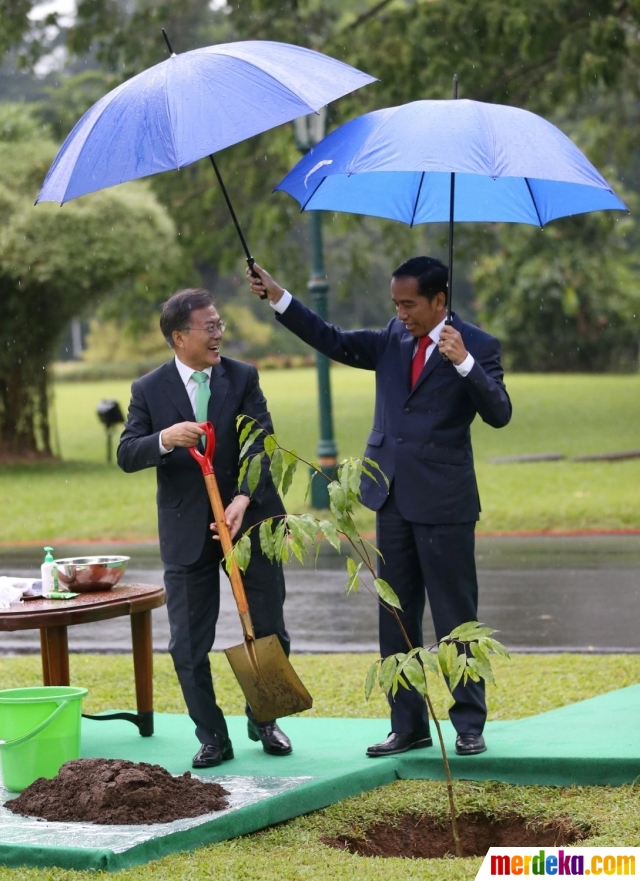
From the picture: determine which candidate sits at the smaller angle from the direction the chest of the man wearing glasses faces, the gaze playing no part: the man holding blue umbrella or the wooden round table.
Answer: the man holding blue umbrella

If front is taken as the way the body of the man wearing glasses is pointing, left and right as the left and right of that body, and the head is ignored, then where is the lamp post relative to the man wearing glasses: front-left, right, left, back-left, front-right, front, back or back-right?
back-left

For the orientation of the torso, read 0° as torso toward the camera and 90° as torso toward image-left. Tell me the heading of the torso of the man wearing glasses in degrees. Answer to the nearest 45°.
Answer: approximately 315°

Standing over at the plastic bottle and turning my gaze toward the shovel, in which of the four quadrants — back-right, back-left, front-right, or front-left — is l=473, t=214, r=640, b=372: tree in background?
back-left

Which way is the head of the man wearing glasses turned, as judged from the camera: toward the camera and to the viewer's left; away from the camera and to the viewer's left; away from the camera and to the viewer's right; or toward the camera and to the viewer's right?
toward the camera and to the viewer's right
